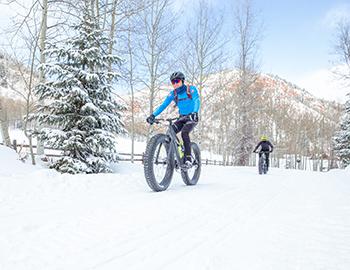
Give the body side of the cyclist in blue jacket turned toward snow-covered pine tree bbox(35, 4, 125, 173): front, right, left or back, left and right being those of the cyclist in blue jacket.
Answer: right

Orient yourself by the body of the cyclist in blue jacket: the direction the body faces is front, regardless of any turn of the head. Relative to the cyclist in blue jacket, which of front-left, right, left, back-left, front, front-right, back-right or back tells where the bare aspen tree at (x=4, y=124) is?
right

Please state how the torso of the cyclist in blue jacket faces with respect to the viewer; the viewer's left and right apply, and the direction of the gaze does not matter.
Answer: facing the viewer and to the left of the viewer
